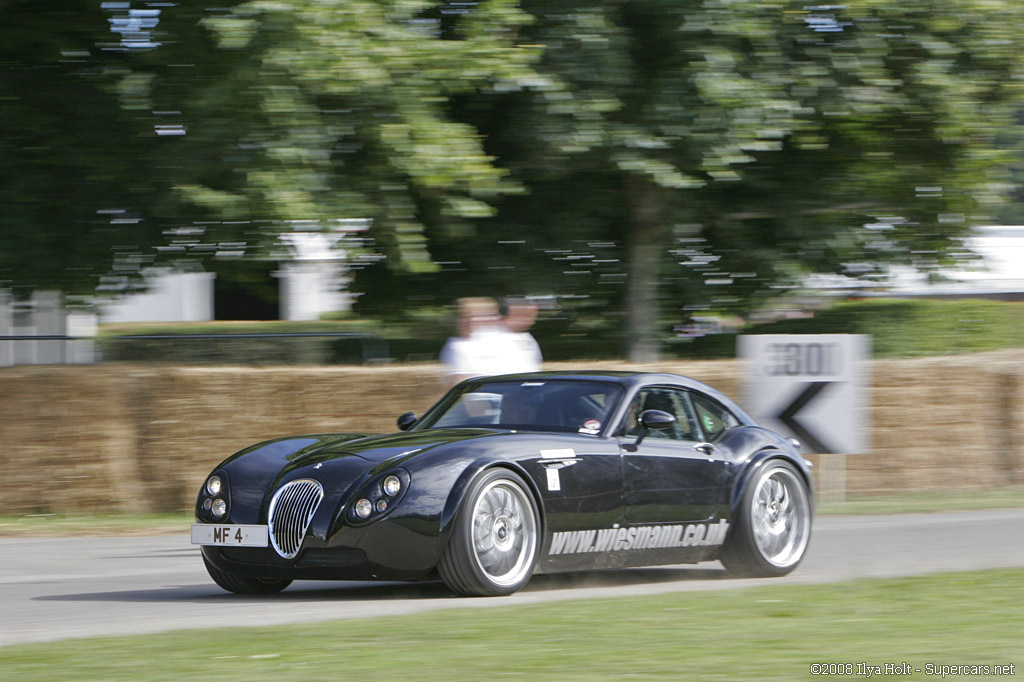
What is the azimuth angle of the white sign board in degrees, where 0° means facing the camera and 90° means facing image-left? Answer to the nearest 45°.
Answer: approximately 0°

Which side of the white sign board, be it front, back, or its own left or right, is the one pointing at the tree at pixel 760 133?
back
